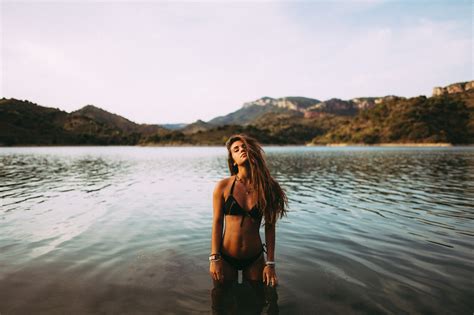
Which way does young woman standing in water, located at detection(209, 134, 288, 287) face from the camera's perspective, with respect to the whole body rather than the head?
toward the camera

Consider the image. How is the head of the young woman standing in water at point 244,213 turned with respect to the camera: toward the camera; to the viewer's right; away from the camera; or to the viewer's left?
toward the camera
